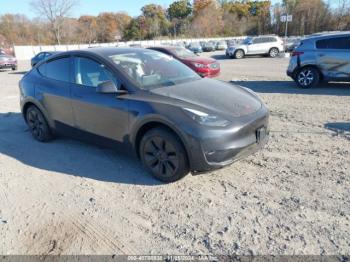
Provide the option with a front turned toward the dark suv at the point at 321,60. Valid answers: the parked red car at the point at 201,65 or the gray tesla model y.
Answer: the parked red car

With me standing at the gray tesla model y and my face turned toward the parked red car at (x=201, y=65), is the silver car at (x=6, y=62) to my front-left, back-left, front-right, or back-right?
front-left

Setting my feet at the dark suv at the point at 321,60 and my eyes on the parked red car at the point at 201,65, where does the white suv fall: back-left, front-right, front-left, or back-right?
front-right

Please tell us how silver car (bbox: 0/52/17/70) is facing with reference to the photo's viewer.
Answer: facing the viewer

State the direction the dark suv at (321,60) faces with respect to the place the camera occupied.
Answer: facing to the right of the viewer

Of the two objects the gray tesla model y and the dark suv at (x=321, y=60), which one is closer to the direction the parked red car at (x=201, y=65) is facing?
the dark suv

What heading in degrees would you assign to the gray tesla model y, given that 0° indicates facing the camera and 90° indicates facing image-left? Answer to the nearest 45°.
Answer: approximately 315°

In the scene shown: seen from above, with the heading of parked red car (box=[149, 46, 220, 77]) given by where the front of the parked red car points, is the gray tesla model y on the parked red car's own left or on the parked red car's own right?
on the parked red car's own right

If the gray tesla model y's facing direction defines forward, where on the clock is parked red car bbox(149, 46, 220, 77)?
The parked red car is roughly at 8 o'clock from the gray tesla model y.

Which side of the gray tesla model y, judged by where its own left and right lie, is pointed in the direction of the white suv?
left

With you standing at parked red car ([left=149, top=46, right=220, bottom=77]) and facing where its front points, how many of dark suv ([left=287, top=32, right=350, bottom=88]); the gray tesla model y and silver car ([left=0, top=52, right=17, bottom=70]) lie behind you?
1

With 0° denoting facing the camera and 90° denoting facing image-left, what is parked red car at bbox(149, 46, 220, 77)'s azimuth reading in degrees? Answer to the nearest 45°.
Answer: approximately 315°

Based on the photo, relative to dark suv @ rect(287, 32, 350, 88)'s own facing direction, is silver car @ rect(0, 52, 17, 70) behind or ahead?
behind

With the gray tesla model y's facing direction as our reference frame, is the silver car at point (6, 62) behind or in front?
behind
